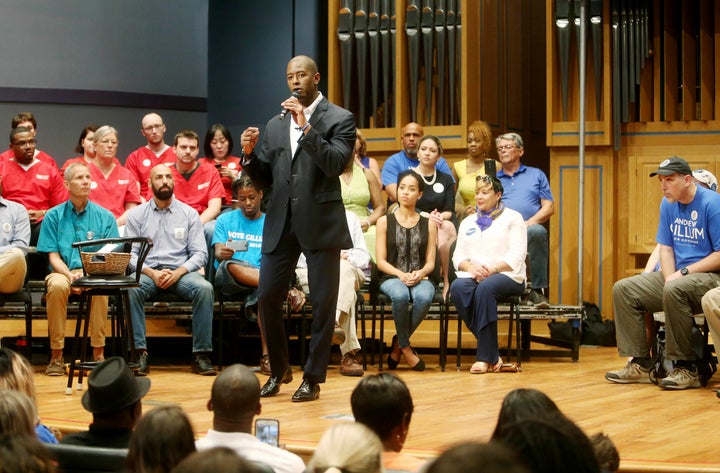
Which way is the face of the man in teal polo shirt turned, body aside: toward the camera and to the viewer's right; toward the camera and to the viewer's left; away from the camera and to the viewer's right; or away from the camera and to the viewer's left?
toward the camera and to the viewer's right

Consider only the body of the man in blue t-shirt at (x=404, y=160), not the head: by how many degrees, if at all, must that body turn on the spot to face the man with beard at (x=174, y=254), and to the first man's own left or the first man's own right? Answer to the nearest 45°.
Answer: approximately 45° to the first man's own right

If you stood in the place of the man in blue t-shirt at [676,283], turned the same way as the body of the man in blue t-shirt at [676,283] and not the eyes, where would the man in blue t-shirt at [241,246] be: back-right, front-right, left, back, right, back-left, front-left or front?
front-right

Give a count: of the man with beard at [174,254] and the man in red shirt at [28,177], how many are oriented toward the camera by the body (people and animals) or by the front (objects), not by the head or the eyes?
2

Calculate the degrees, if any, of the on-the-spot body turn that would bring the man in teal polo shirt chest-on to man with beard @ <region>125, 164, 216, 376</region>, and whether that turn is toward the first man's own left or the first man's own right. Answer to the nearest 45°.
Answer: approximately 90° to the first man's own left

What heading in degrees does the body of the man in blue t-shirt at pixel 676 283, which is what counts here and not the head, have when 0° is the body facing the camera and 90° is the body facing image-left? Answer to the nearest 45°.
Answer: approximately 45°

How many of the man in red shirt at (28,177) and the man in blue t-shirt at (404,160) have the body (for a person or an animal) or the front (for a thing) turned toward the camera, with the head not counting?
2

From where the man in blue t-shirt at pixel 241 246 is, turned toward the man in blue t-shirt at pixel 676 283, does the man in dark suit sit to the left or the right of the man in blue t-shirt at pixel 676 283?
right

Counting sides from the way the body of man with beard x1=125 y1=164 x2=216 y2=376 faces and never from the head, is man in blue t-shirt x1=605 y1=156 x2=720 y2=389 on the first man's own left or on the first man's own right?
on the first man's own left

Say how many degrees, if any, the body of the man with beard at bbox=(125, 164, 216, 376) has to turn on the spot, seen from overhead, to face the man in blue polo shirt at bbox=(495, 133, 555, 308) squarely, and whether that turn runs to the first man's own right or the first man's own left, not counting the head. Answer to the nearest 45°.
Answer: approximately 90° to the first man's own left
